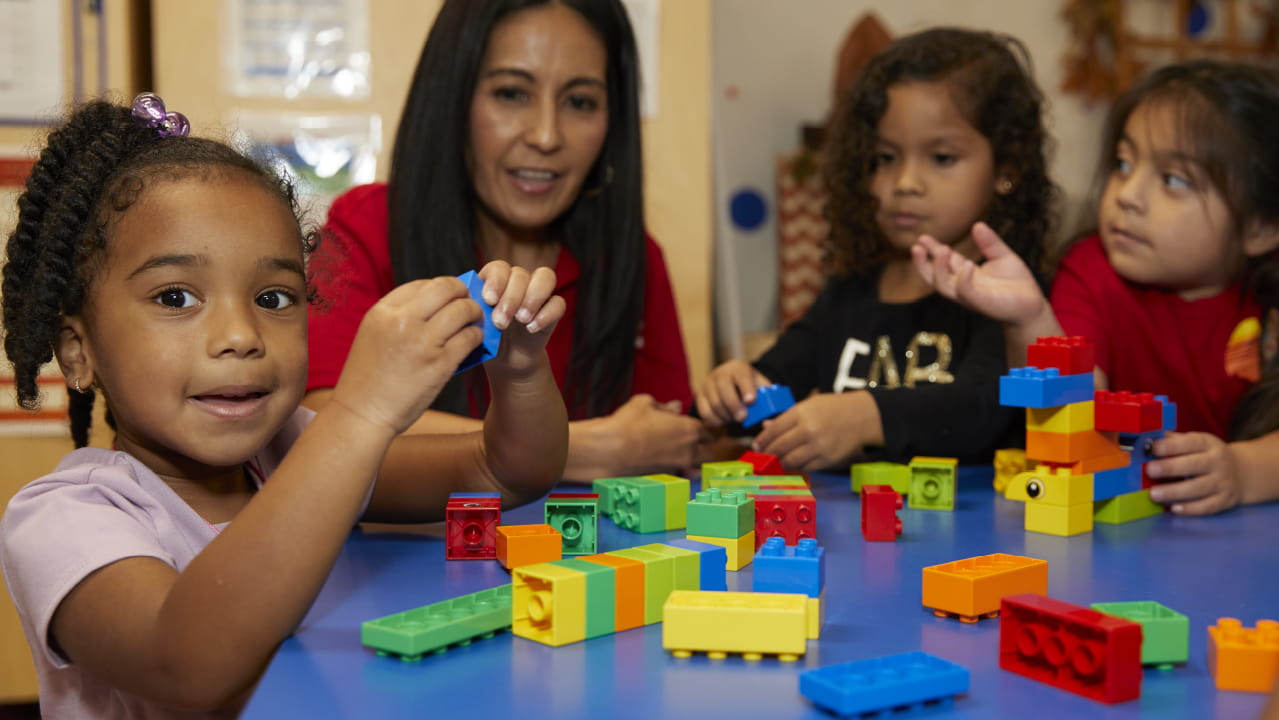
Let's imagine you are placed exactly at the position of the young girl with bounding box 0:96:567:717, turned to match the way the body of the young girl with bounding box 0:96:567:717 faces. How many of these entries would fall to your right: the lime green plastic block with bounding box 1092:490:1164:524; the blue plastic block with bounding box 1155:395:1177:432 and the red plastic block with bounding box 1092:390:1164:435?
0

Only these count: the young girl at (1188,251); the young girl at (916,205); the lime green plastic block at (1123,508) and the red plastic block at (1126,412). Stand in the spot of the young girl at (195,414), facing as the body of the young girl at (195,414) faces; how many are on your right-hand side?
0

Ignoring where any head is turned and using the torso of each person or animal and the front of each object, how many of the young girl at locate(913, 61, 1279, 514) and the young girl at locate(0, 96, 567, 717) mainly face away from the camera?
0

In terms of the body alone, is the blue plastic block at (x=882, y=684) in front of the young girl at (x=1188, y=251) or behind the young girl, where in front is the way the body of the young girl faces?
in front

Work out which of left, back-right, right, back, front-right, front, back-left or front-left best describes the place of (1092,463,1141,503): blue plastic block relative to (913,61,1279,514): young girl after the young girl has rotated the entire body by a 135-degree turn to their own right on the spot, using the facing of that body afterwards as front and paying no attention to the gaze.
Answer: back

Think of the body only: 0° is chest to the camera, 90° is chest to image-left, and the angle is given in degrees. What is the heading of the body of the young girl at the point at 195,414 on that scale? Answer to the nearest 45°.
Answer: approximately 315°

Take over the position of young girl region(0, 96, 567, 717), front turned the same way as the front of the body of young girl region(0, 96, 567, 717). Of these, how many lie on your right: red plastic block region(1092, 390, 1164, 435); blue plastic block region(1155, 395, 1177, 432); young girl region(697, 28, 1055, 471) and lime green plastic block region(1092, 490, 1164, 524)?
0

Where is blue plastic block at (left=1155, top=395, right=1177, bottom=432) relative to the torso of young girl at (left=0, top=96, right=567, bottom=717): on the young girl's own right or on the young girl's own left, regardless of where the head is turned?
on the young girl's own left

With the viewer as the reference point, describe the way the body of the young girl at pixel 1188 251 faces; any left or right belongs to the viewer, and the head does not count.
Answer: facing the viewer and to the left of the viewer

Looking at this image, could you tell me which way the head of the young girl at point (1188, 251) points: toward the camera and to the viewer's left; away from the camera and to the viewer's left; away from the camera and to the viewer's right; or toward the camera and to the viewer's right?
toward the camera and to the viewer's left

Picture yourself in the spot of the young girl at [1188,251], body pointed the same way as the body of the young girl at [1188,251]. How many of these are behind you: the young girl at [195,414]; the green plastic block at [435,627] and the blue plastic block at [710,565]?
0

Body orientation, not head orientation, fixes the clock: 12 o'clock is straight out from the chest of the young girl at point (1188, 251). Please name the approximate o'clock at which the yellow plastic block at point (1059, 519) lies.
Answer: The yellow plastic block is roughly at 11 o'clock from the young girl.
